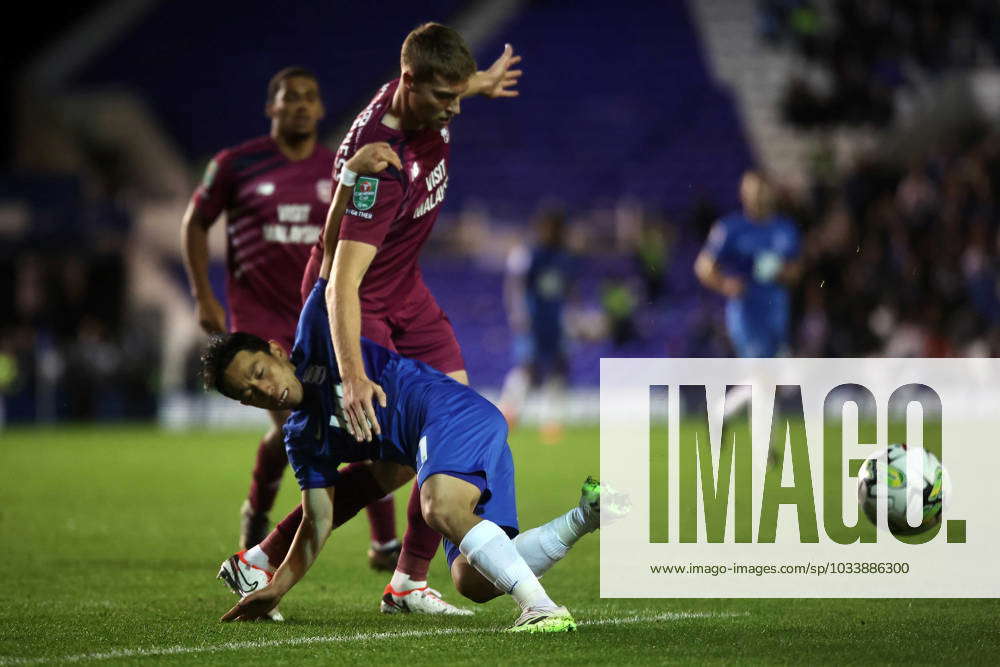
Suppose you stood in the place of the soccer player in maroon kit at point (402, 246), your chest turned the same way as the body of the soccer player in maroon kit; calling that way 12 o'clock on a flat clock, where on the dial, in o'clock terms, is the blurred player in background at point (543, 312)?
The blurred player in background is roughly at 8 o'clock from the soccer player in maroon kit.

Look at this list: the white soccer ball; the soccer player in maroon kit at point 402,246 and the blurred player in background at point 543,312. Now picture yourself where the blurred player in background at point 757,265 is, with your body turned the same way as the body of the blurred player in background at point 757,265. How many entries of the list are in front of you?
2

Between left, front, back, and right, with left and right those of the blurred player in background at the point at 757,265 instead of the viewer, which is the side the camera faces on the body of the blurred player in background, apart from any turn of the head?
front

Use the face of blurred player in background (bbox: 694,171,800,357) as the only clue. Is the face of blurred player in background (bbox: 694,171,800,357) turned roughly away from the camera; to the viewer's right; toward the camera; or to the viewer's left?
toward the camera

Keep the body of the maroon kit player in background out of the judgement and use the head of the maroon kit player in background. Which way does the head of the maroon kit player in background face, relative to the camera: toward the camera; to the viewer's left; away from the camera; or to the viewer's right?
toward the camera

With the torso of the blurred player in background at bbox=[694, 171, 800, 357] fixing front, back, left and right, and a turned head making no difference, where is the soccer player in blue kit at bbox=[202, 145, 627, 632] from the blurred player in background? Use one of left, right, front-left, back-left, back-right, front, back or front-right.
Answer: front

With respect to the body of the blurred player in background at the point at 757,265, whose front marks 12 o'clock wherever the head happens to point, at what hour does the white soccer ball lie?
The white soccer ball is roughly at 12 o'clock from the blurred player in background.

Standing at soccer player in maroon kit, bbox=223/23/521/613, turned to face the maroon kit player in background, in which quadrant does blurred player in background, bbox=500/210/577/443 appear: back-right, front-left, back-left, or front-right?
front-right

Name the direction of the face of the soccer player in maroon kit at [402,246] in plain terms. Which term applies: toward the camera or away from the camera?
toward the camera

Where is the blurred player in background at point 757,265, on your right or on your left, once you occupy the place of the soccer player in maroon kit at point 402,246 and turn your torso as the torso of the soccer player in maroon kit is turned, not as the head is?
on your left

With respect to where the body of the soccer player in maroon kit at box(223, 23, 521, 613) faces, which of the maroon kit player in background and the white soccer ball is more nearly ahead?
the white soccer ball

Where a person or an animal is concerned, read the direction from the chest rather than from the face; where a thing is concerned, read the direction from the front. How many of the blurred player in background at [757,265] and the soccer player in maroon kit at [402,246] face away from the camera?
0

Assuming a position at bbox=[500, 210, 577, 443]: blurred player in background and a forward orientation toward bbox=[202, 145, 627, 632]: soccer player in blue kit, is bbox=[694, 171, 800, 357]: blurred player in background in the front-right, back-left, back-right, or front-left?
front-left

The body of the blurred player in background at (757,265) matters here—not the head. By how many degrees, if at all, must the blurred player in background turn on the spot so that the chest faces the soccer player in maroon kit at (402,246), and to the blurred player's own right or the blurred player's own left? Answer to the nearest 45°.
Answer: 0° — they already face them
